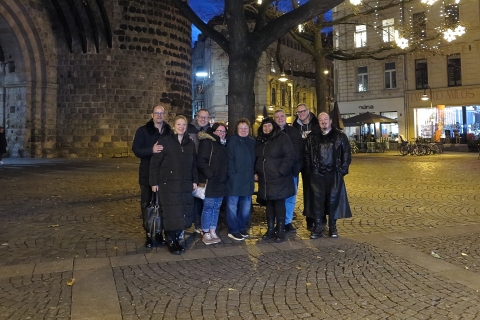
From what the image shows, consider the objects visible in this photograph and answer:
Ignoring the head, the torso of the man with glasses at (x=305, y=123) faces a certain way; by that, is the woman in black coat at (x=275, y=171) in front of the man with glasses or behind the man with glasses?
in front

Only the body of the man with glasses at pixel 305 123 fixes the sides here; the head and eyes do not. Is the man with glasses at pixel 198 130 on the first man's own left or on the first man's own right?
on the first man's own right

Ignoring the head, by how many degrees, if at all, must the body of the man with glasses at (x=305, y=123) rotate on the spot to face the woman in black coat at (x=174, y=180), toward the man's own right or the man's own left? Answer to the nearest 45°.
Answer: approximately 45° to the man's own right

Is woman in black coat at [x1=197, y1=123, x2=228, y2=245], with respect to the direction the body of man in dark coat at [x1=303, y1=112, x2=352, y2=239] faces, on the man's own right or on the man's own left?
on the man's own right

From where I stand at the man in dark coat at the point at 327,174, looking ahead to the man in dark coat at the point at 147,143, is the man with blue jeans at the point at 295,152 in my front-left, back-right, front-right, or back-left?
front-right

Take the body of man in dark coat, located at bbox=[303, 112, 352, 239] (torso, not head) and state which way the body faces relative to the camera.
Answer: toward the camera

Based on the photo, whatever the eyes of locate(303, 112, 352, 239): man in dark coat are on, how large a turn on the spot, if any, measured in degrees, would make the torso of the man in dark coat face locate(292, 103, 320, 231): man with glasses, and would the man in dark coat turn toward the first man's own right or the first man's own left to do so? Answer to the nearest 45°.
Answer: approximately 135° to the first man's own right

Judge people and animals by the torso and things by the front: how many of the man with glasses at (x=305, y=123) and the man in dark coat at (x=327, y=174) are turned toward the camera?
2

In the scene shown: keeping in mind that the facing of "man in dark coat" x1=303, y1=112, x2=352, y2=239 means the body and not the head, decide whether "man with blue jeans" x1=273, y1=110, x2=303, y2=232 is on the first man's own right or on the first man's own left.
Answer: on the first man's own right

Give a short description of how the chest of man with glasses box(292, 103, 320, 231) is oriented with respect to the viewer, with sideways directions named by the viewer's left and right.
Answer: facing the viewer

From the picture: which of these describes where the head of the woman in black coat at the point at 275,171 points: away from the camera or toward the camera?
toward the camera

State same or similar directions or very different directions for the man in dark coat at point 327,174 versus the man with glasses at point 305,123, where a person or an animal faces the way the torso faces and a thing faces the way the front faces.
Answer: same or similar directions

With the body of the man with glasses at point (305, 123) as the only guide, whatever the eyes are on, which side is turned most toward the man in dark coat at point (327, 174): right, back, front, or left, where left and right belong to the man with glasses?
front

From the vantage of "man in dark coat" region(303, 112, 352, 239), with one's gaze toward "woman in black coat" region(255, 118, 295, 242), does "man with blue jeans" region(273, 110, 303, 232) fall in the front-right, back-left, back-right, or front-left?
front-right
